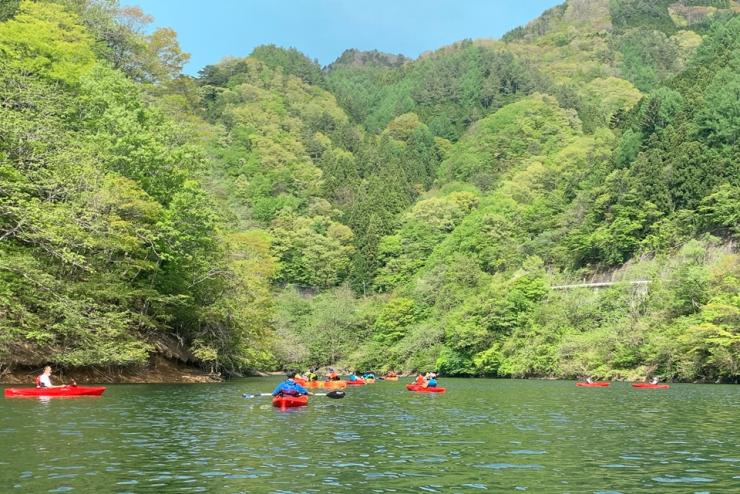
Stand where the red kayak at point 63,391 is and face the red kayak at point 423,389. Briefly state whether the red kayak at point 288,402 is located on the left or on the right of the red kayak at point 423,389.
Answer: right

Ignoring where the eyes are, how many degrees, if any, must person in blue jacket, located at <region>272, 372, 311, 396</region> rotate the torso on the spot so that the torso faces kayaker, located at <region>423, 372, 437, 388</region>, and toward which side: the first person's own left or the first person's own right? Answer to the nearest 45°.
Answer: approximately 45° to the first person's own right

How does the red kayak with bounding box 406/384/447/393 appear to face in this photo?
to the viewer's left

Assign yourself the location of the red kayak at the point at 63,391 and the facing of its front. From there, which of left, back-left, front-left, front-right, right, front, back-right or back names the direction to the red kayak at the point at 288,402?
front-right

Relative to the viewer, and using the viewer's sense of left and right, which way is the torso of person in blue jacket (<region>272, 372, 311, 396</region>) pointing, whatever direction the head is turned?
facing away from the viewer

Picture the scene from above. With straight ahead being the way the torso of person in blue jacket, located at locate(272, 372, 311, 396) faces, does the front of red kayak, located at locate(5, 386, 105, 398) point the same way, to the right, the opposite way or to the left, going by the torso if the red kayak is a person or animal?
to the right

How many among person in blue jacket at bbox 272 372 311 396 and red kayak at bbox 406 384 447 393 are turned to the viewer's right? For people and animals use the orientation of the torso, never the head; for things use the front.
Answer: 0

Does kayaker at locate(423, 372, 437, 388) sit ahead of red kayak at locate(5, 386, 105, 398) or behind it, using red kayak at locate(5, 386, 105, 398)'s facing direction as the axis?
ahead

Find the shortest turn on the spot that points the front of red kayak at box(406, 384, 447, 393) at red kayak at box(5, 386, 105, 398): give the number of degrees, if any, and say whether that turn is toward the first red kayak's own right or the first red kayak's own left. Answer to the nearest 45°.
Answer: approximately 45° to the first red kayak's own left

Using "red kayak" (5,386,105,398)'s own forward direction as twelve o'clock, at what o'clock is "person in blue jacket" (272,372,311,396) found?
The person in blue jacket is roughly at 1 o'clock from the red kayak.

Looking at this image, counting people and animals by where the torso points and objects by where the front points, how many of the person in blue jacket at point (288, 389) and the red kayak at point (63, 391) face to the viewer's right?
1

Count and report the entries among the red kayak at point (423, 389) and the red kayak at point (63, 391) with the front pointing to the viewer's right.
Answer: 1

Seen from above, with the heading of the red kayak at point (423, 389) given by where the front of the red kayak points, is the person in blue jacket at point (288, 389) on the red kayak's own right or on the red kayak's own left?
on the red kayak's own left

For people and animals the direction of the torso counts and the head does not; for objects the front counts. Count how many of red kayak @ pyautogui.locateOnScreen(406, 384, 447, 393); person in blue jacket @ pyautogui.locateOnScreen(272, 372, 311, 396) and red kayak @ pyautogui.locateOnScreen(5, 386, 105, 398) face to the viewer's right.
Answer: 1

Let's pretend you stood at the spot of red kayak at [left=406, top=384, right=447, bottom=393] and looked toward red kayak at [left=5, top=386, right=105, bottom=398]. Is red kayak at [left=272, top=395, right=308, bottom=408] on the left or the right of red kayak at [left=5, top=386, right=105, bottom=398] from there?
left

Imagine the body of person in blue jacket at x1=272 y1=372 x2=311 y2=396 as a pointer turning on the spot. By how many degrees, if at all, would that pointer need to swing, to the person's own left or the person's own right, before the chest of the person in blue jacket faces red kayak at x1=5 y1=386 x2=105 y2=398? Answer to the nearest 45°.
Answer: approximately 90° to the person's own left

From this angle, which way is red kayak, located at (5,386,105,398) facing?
to the viewer's right
